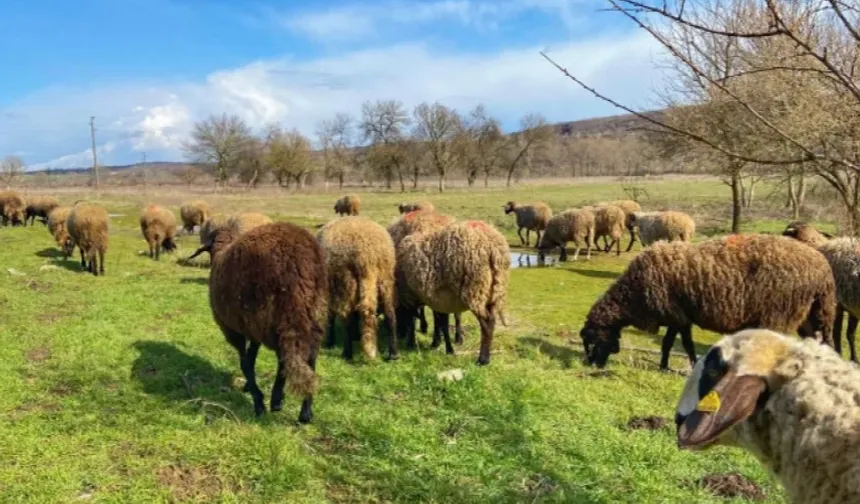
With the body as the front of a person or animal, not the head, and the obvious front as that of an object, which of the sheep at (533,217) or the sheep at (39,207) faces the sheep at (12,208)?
the sheep at (533,217)

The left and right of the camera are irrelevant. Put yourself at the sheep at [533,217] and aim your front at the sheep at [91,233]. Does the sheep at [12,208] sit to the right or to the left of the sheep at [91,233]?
right

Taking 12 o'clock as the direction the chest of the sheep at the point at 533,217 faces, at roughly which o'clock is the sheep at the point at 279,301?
the sheep at the point at 279,301 is roughly at 9 o'clock from the sheep at the point at 533,217.

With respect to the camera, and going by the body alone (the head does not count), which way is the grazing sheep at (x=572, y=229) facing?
to the viewer's left

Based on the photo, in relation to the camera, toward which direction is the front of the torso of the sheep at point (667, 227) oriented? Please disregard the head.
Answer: to the viewer's left

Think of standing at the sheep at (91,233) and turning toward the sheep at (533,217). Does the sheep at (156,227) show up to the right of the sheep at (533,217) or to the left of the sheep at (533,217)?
left

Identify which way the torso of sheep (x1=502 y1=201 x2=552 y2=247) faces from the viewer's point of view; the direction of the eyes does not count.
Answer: to the viewer's left

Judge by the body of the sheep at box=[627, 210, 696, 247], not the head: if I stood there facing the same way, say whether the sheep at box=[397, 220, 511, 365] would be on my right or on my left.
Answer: on my left

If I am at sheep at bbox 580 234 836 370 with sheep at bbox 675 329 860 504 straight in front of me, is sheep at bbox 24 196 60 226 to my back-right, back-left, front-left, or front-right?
back-right
